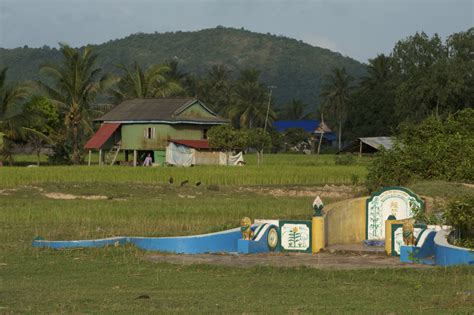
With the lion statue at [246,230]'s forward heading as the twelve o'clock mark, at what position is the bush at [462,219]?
The bush is roughly at 8 o'clock from the lion statue.

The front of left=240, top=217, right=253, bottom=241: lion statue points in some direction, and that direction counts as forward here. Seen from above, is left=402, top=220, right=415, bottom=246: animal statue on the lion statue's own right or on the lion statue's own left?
on the lion statue's own left

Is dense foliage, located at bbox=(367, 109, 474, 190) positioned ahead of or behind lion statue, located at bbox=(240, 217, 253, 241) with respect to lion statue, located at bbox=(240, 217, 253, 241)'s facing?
behind

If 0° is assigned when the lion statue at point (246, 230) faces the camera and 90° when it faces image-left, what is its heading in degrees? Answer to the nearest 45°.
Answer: approximately 45°
